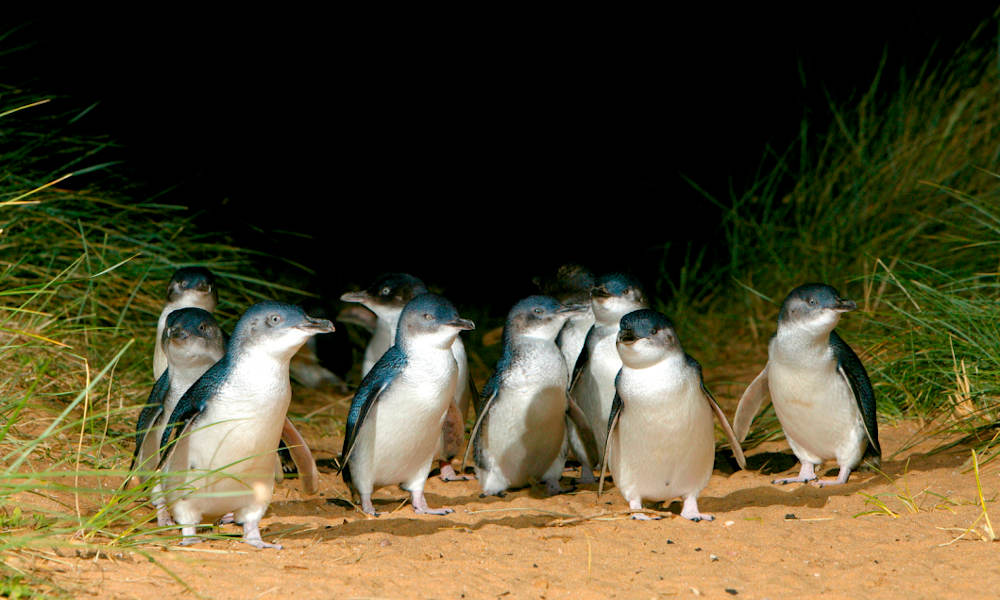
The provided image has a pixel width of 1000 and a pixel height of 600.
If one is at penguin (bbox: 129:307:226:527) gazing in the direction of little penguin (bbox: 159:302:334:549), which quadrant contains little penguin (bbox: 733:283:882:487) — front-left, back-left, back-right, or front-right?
front-left

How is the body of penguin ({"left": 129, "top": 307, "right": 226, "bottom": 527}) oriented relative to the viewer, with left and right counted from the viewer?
facing the viewer and to the right of the viewer

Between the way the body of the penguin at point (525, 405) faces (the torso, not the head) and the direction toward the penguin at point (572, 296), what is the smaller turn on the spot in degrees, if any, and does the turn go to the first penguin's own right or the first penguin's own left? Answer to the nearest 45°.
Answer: approximately 135° to the first penguin's own left

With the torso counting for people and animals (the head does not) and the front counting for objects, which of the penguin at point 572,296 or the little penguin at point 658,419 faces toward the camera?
the little penguin

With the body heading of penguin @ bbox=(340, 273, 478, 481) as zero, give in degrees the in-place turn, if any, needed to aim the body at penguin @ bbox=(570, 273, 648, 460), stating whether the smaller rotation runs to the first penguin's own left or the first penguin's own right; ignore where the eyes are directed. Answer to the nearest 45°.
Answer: approximately 90° to the first penguin's own left

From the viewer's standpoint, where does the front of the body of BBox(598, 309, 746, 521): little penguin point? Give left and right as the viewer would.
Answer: facing the viewer

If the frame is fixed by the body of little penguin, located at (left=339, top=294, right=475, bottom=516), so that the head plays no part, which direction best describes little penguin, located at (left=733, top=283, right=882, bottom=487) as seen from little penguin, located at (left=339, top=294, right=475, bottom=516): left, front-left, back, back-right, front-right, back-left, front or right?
front-left

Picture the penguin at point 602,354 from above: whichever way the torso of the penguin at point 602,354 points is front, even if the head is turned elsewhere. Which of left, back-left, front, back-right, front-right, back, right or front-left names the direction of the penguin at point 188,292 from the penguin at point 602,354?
back-right
